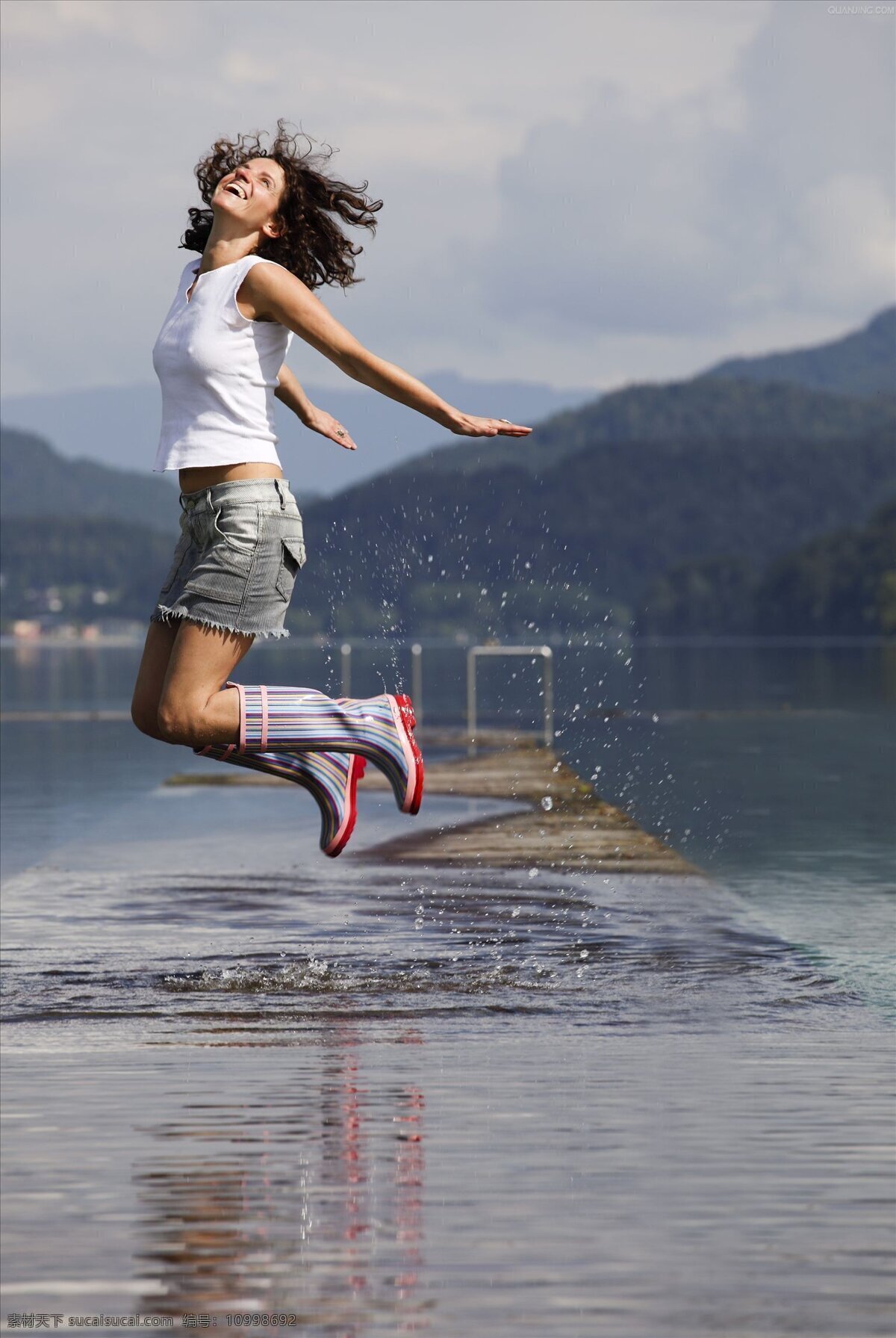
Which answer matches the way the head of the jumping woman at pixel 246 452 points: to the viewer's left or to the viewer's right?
to the viewer's left

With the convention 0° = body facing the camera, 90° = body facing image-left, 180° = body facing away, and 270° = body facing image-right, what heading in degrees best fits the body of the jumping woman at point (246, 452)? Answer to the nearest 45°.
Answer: approximately 45°

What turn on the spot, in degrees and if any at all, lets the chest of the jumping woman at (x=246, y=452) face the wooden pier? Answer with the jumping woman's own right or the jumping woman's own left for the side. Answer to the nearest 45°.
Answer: approximately 135° to the jumping woman's own right
